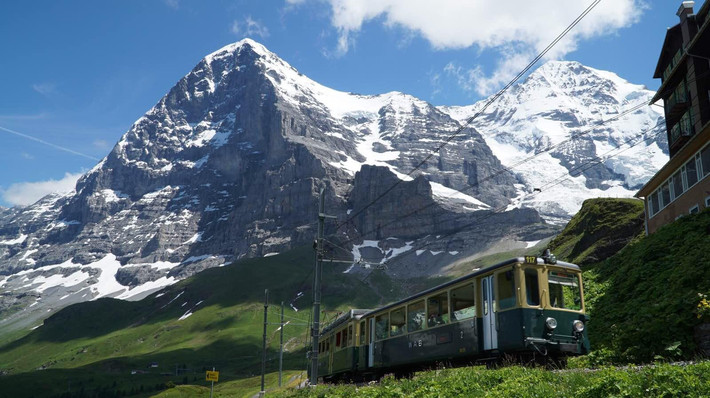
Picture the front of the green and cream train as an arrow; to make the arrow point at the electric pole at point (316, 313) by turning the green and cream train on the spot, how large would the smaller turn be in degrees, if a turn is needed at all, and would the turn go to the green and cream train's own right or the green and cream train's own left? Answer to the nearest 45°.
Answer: approximately 180°

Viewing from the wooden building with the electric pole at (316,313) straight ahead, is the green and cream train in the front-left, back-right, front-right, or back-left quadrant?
front-left

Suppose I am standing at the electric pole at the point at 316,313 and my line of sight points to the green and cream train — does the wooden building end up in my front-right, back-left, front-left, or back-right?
front-left

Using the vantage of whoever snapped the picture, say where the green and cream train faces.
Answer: facing the viewer and to the right of the viewer

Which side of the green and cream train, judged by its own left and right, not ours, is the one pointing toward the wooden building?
left

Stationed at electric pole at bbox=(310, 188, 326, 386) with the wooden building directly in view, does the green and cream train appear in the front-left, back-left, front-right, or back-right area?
front-right
